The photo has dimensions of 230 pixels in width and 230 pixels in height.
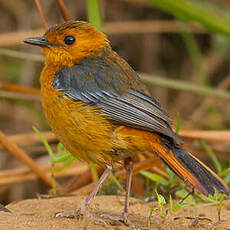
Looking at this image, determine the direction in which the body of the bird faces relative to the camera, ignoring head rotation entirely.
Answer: to the viewer's left

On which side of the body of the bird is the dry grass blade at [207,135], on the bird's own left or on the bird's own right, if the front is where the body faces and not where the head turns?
on the bird's own right

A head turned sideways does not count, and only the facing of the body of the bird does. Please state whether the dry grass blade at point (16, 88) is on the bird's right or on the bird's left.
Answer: on the bird's right

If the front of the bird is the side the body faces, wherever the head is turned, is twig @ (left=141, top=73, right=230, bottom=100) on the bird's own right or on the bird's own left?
on the bird's own right

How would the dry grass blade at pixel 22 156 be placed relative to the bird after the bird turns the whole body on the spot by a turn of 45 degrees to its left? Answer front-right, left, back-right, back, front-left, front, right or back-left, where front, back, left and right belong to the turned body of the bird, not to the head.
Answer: right

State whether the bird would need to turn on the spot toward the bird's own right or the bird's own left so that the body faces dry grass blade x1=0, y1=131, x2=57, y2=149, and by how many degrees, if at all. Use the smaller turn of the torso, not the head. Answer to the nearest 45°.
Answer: approximately 45° to the bird's own right
